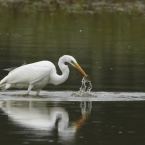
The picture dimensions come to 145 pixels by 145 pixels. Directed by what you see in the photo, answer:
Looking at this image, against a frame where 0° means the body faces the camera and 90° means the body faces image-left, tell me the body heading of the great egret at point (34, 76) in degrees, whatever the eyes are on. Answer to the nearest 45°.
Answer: approximately 270°
